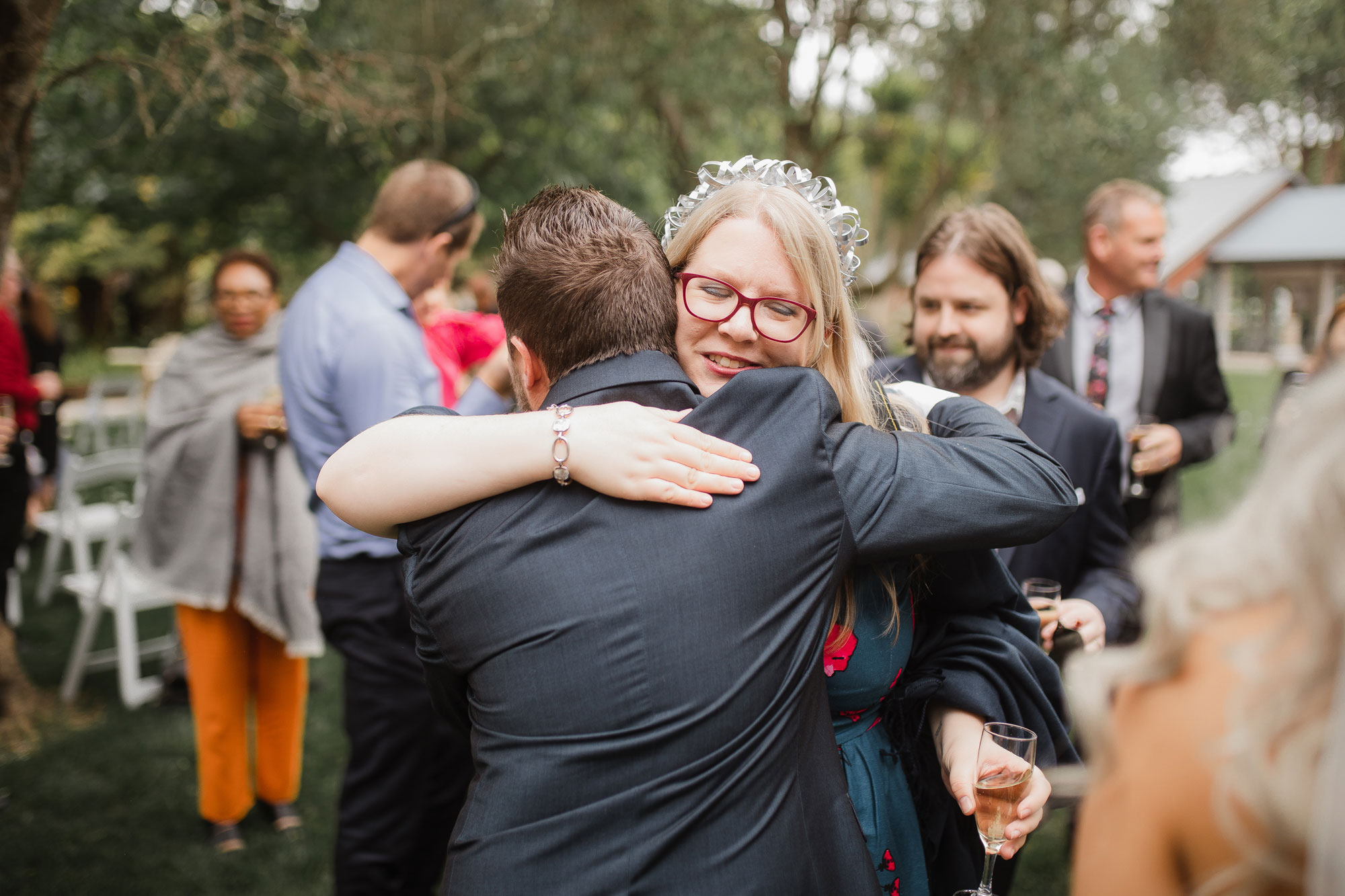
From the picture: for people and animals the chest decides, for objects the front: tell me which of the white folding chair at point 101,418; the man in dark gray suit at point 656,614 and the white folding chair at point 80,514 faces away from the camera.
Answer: the man in dark gray suit

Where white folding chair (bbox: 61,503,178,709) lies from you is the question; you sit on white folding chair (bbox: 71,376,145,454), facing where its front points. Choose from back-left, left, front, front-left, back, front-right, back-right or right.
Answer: front-left

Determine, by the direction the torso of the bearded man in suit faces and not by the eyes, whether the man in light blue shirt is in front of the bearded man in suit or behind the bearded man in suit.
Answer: in front

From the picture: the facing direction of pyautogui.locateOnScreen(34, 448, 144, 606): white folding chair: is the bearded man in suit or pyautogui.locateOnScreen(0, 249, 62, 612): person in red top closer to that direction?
the person in red top

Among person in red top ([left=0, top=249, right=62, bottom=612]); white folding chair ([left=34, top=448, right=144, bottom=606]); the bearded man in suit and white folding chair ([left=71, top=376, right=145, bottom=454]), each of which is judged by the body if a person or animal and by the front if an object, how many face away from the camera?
0

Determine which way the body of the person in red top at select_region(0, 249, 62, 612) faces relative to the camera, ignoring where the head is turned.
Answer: to the viewer's right

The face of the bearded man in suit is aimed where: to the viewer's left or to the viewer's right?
to the viewer's left

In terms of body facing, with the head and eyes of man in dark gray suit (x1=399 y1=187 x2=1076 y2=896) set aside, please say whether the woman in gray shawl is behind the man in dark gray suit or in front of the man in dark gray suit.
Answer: in front

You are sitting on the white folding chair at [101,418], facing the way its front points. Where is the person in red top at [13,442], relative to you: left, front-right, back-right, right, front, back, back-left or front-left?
front-left

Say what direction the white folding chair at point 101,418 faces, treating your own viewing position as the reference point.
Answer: facing the viewer and to the left of the viewer

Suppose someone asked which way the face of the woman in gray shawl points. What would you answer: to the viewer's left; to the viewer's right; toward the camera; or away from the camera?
toward the camera

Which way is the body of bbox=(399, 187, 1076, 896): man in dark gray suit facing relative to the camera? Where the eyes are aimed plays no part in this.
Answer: away from the camera
